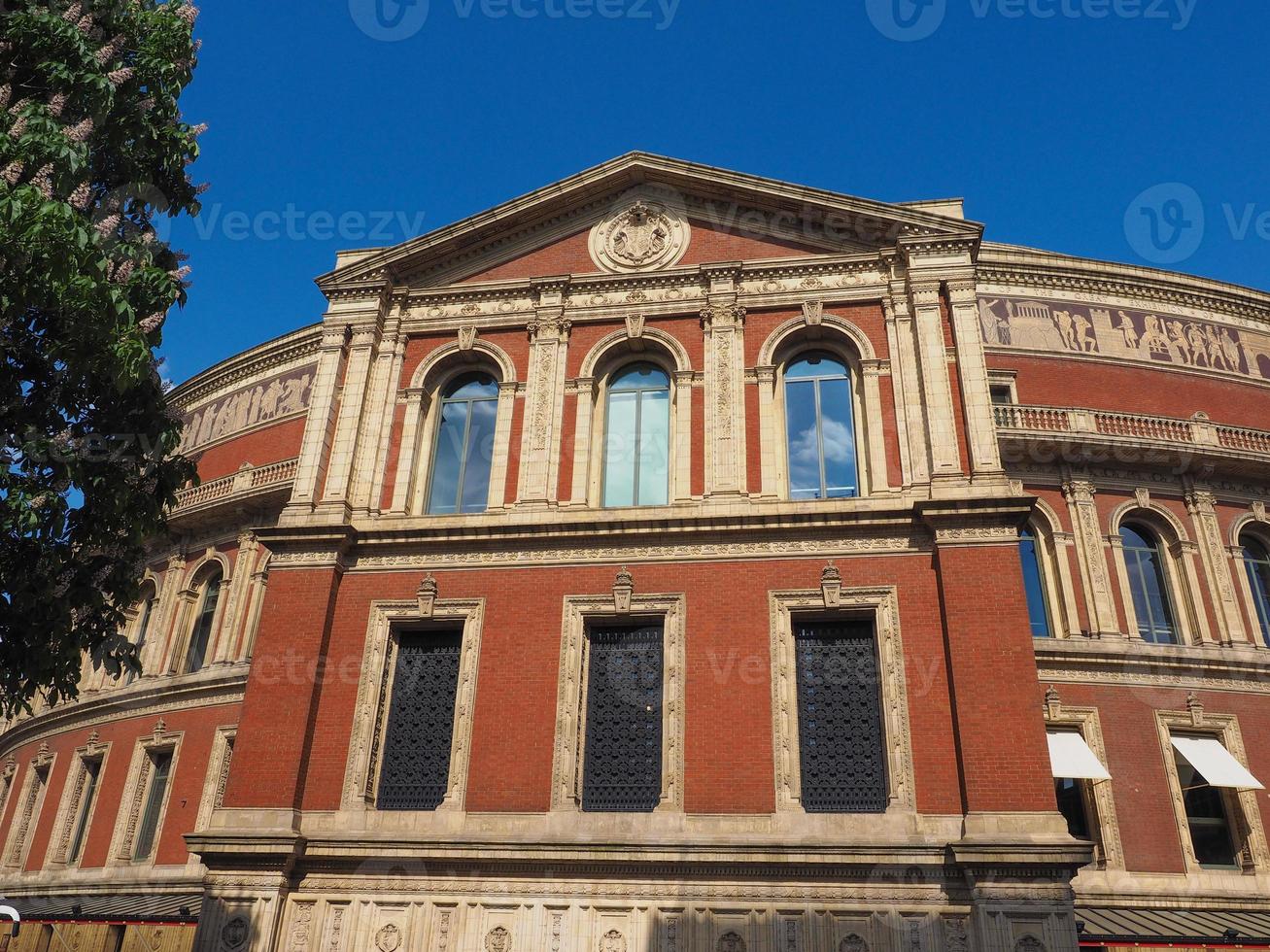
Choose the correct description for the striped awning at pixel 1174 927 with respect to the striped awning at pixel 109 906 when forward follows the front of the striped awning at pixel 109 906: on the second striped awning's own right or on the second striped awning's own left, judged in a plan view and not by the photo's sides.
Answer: on the second striped awning's own left

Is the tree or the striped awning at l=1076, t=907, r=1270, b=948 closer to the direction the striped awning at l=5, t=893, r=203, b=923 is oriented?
the tree

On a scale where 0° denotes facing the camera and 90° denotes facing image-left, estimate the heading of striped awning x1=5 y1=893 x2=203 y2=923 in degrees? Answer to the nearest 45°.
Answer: approximately 0°

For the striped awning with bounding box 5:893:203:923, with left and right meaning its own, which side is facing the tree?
front
